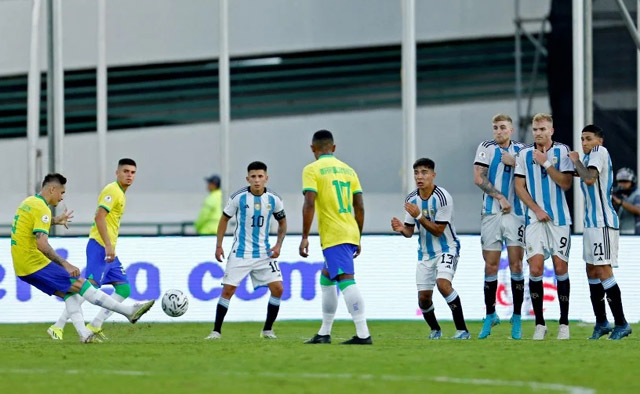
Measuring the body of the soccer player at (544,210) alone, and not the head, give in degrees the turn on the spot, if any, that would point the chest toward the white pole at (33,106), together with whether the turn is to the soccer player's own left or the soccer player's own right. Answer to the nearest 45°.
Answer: approximately 135° to the soccer player's own right

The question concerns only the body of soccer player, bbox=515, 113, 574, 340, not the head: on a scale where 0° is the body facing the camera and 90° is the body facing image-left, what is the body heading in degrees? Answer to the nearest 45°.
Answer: approximately 0°

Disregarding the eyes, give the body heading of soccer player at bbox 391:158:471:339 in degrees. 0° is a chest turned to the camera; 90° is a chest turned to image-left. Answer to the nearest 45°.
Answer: approximately 45°

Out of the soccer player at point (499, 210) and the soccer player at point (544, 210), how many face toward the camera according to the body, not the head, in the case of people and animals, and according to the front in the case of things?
2

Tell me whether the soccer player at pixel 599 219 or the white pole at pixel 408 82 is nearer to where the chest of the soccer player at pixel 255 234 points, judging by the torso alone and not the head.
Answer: the soccer player

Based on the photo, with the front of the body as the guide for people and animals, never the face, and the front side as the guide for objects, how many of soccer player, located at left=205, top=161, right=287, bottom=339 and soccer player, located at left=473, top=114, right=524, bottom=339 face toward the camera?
2

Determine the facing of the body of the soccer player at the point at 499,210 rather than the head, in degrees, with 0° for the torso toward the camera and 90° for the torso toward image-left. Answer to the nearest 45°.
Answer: approximately 0°

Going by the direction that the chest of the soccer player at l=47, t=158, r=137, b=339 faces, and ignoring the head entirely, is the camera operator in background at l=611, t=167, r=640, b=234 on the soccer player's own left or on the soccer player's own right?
on the soccer player's own left

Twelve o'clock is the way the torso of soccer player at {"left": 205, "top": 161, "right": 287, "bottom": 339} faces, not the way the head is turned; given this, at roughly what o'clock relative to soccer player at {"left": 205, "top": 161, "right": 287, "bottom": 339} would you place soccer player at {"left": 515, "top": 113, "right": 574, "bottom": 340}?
soccer player at {"left": 515, "top": 113, "right": 574, "bottom": 340} is roughly at 10 o'clock from soccer player at {"left": 205, "top": 161, "right": 287, "bottom": 339}.
